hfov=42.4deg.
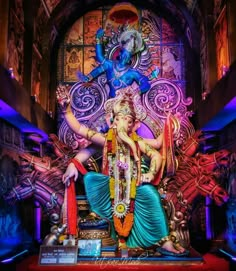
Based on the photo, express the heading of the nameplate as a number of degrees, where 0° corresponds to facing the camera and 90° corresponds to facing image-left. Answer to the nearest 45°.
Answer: approximately 0°
